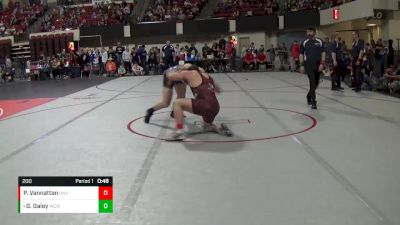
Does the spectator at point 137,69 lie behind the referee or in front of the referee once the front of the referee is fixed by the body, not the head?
behind

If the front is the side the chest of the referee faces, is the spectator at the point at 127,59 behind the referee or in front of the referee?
behind

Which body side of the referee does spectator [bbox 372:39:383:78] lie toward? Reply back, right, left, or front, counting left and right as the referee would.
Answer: back

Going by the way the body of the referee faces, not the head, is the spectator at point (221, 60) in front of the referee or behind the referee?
behind

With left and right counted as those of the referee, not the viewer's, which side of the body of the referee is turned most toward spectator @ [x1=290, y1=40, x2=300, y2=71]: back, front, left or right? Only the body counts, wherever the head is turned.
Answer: back

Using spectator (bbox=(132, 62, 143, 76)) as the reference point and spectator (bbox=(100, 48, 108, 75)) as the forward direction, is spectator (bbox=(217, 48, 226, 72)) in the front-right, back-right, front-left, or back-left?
back-right

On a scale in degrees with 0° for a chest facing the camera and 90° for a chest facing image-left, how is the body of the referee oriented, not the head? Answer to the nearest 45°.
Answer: approximately 0°

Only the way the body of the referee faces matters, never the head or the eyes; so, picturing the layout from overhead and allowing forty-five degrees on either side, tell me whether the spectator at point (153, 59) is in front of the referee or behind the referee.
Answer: behind
